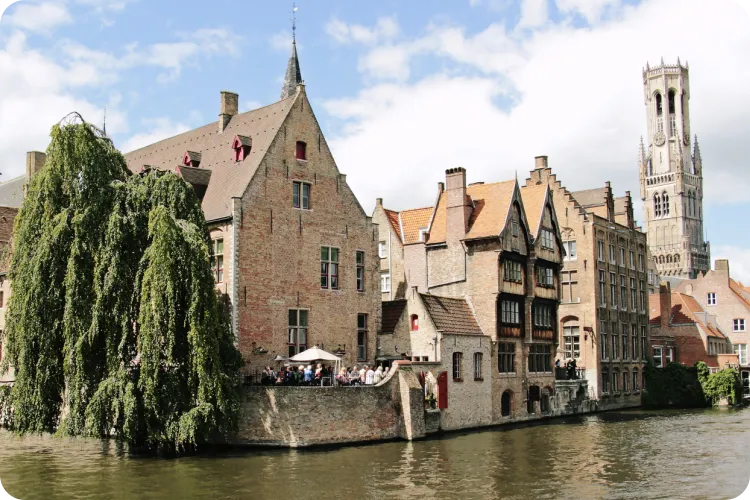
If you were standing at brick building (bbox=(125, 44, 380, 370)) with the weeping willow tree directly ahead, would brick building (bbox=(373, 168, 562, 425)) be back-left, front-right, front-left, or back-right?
back-left

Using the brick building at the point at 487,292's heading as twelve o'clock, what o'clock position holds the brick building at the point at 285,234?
the brick building at the point at 285,234 is roughly at 3 o'clock from the brick building at the point at 487,292.

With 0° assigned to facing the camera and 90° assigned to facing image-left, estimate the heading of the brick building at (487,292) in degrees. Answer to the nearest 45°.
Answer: approximately 315°

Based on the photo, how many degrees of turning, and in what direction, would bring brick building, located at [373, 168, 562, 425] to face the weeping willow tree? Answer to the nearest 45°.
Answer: approximately 90° to its right

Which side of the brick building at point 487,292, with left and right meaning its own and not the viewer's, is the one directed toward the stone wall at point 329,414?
right
